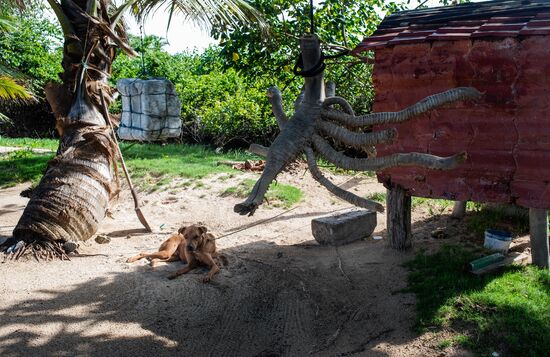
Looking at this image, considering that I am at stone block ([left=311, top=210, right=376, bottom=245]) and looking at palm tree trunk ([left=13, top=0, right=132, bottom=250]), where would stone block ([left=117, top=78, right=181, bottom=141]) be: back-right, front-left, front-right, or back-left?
front-right

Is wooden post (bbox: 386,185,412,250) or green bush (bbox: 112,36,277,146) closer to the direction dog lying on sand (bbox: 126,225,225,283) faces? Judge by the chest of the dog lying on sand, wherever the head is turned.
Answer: the wooden post

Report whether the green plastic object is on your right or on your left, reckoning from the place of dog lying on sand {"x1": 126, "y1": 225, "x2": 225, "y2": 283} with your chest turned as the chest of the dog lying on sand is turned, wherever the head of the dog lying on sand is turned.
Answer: on your left

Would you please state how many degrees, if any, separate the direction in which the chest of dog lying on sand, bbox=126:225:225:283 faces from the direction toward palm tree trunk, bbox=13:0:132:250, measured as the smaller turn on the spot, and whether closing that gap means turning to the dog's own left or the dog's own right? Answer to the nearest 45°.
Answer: approximately 135° to the dog's own right

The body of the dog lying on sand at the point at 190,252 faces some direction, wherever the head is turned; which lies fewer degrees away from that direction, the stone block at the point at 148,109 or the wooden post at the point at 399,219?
the wooden post

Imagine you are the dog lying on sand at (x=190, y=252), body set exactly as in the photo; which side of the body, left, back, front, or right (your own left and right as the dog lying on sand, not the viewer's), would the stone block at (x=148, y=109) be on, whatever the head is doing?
back

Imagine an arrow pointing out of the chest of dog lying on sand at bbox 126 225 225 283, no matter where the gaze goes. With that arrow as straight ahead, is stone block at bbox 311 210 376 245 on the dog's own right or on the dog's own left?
on the dog's own left

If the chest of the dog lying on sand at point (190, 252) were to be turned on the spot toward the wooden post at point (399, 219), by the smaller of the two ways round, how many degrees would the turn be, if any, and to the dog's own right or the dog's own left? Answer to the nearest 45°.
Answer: approximately 90° to the dog's own left

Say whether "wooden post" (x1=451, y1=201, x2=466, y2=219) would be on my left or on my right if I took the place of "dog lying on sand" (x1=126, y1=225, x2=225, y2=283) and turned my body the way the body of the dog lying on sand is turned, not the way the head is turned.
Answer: on my left

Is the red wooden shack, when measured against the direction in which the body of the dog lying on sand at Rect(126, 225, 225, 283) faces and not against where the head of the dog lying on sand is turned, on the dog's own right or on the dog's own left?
on the dog's own left

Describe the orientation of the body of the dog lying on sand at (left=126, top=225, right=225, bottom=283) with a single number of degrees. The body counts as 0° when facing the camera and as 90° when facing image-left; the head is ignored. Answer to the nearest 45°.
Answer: approximately 0°

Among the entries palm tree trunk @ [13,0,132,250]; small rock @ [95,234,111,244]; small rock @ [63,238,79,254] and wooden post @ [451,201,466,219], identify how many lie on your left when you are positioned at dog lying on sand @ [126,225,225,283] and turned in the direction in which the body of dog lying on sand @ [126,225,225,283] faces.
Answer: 1

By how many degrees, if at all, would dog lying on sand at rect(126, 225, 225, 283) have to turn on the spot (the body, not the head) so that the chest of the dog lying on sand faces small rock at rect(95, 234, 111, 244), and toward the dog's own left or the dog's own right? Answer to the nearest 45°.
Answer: approximately 135° to the dog's own right

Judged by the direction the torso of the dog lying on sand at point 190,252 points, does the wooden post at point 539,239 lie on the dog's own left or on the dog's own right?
on the dog's own left
